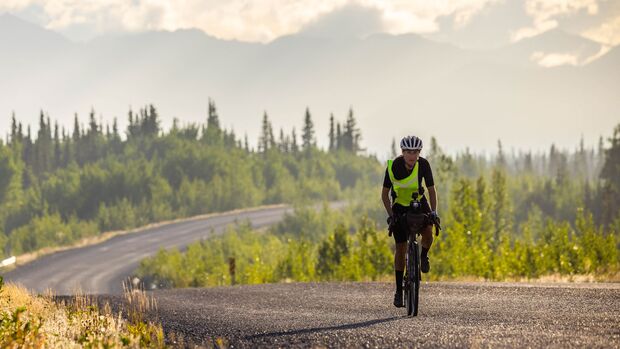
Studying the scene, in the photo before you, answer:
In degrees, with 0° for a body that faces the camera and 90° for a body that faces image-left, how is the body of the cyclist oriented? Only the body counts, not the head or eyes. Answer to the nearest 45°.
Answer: approximately 0°
